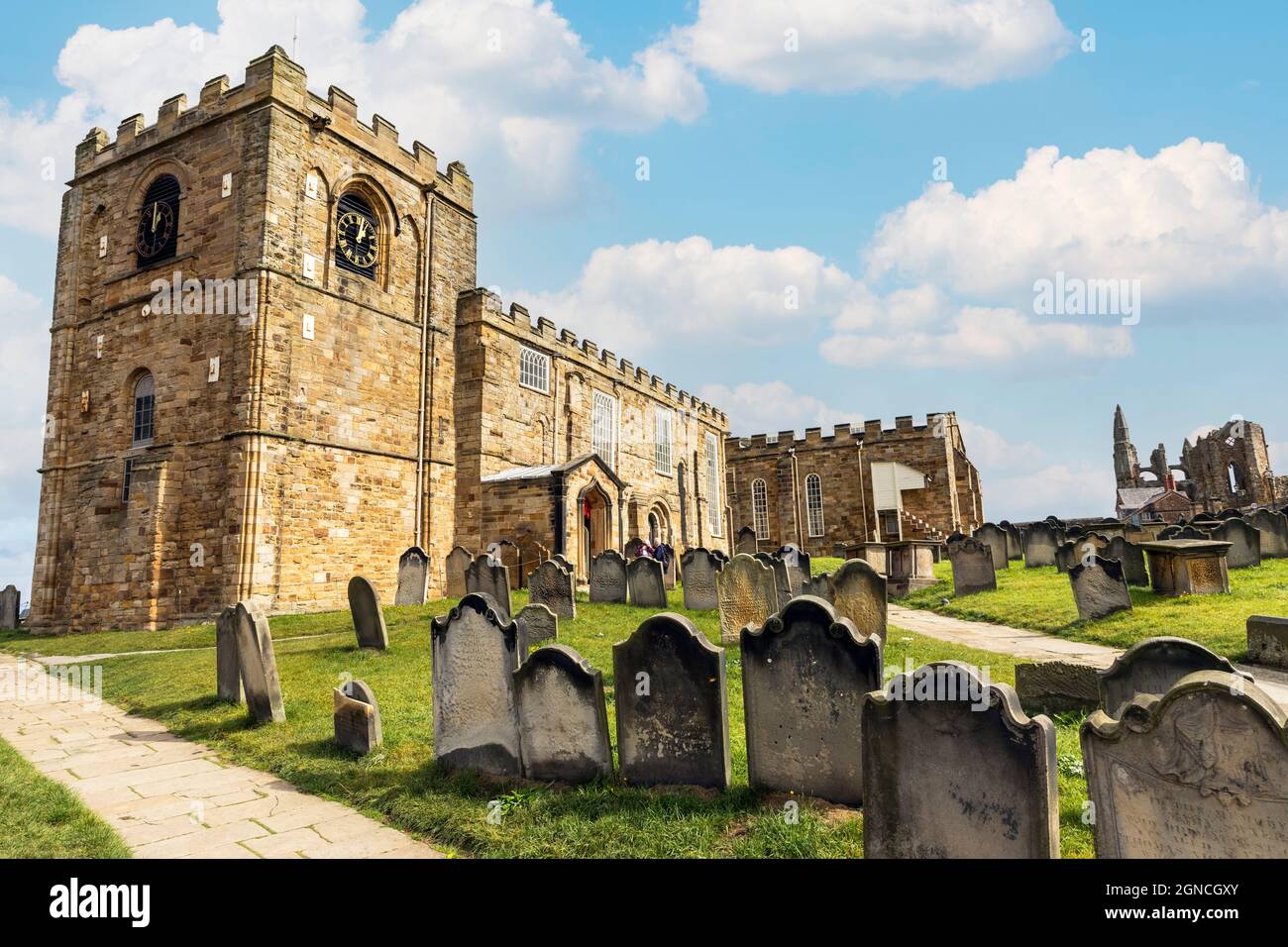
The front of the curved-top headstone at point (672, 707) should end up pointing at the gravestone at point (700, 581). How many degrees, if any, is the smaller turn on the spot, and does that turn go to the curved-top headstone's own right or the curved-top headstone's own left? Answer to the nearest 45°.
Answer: approximately 180°

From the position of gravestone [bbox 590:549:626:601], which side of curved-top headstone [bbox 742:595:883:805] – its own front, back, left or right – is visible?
back

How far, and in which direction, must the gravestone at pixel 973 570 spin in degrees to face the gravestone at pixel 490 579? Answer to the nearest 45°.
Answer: approximately 45° to its right

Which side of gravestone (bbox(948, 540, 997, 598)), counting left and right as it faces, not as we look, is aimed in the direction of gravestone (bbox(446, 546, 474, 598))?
right

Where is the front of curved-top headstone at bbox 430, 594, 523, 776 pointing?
toward the camera

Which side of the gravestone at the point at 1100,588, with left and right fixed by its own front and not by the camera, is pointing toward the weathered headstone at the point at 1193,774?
front

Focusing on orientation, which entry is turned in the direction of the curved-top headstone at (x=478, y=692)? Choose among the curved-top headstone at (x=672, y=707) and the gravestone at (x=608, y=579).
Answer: the gravestone

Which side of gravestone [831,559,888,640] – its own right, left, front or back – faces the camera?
front

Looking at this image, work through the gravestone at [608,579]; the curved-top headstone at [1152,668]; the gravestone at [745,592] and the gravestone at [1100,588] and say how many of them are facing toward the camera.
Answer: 4

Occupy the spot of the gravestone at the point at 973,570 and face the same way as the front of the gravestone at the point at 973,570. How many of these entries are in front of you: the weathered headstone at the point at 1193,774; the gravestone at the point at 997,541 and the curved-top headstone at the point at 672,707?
2

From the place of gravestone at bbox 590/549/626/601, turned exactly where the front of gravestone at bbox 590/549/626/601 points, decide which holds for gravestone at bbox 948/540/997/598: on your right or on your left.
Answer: on your left

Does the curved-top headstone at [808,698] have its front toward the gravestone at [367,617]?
no

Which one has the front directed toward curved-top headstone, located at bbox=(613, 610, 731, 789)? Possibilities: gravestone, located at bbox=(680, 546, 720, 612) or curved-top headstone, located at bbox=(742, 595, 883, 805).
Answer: the gravestone

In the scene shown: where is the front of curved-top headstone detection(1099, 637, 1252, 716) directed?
toward the camera

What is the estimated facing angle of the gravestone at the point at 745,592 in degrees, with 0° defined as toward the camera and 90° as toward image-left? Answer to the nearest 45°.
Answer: approximately 0°

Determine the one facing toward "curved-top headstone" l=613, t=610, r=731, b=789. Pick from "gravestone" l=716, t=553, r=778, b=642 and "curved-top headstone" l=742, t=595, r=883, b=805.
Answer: the gravestone

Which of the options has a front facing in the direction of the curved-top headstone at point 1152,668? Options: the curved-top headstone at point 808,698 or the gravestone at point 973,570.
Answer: the gravestone

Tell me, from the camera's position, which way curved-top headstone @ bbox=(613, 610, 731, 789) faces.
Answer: facing the viewer

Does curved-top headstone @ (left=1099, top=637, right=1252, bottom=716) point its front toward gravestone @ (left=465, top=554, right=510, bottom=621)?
no
